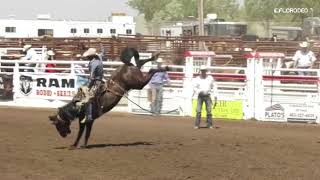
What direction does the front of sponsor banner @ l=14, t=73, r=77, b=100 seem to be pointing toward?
toward the camera

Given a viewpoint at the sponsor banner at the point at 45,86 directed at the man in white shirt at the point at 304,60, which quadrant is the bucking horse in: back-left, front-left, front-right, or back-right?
front-right

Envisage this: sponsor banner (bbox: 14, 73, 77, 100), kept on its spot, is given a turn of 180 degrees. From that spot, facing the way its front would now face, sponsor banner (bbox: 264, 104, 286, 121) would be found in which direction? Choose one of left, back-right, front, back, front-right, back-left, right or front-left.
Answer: back-right

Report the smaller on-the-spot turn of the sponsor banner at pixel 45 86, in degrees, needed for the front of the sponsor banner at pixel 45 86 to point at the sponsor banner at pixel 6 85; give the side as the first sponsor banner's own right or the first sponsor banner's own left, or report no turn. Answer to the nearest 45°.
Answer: approximately 135° to the first sponsor banner's own right

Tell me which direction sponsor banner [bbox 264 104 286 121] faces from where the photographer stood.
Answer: facing the viewer

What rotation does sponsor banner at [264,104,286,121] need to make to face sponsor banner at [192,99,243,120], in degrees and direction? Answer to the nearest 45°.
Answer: approximately 90° to its right

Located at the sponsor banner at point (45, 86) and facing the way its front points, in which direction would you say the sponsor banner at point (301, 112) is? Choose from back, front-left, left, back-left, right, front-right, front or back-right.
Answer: front-left

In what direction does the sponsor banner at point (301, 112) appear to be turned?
toward the camera

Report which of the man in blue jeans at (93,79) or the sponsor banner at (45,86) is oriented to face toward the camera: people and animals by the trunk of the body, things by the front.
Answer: the sponsor banner

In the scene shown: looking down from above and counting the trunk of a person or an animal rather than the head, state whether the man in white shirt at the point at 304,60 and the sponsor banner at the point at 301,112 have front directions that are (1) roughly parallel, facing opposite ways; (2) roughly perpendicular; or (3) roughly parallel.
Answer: roughly parallel

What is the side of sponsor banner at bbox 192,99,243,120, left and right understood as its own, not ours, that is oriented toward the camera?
front

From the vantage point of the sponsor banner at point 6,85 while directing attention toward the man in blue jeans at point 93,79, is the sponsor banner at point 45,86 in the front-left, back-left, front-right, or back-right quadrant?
front-left
